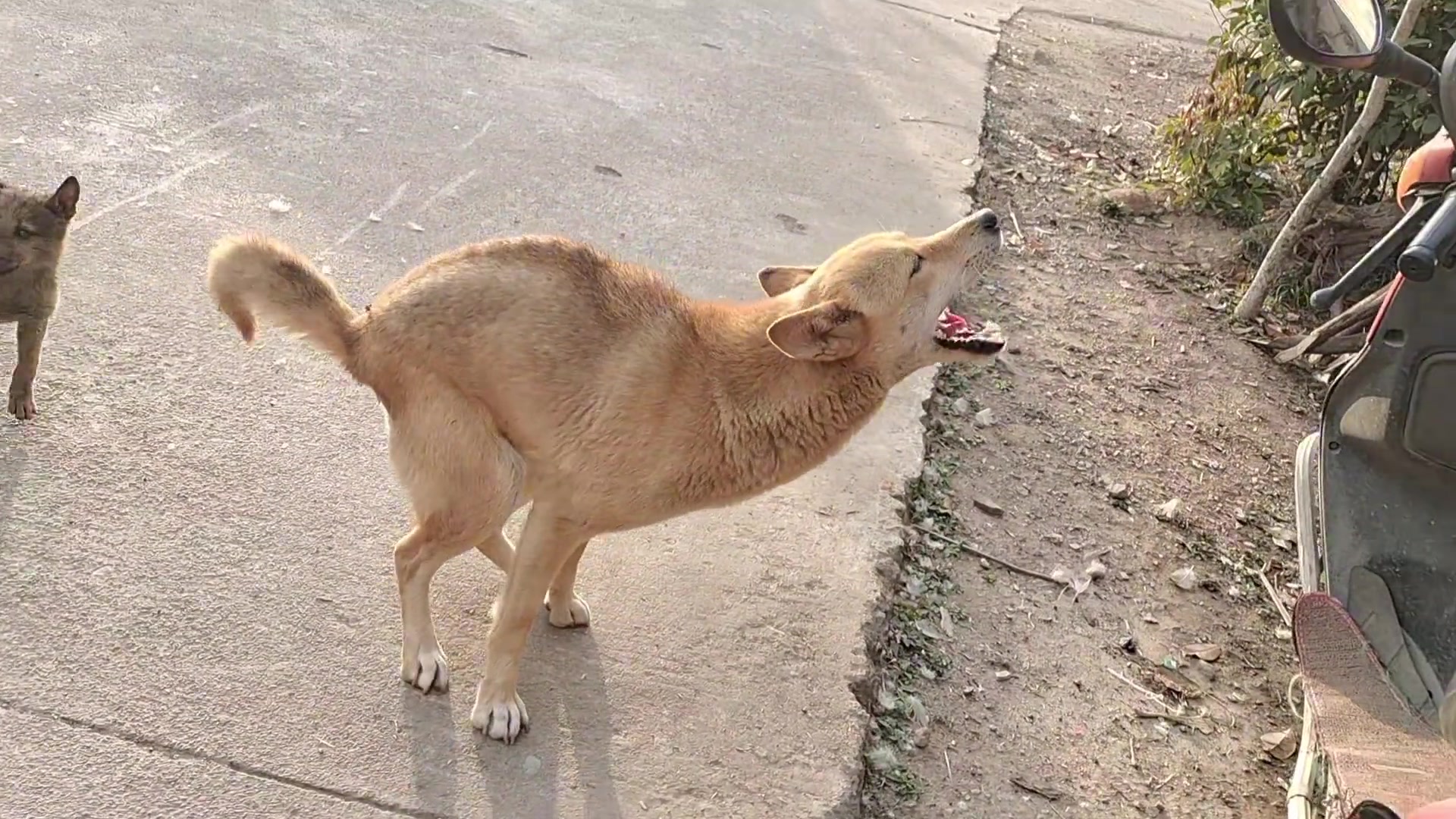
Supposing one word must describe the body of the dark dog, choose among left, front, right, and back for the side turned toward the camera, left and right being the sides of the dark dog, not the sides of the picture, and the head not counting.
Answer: front

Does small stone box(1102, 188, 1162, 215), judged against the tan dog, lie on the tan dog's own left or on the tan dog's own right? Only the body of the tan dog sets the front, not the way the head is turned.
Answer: on the tan dog's own left

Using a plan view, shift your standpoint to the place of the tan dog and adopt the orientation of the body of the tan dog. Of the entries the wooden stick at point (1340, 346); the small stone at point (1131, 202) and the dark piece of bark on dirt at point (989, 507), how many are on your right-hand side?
0

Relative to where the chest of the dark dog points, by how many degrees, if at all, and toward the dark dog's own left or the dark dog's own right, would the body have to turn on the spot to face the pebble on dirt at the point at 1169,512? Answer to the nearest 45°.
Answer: approximately 90° to the dark dog's own left

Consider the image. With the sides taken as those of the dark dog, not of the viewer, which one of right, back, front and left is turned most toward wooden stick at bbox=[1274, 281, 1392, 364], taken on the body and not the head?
left

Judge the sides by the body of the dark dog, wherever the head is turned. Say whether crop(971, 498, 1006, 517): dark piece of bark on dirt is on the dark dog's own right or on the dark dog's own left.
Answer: on the dark dog's own left

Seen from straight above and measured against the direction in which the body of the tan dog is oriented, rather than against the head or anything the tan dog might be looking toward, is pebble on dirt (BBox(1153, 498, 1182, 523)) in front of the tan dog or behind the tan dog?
in front

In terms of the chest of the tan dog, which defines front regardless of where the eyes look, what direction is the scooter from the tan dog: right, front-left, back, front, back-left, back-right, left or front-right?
front

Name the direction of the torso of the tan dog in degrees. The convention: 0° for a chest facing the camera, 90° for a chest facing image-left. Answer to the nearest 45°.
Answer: approximately 270°

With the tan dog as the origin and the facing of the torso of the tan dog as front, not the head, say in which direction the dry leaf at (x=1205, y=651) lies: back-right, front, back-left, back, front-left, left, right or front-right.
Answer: front

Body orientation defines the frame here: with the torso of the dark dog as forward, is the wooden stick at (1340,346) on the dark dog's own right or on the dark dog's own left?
on the dark dog's own left

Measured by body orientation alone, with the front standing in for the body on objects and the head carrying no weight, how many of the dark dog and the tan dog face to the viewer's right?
1

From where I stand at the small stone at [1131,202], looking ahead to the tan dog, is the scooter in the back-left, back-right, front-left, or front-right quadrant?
front-left

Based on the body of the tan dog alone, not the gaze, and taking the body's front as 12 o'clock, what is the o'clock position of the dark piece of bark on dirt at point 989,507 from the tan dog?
The dark piece of bark on dirt is roughly at 11 o'clock from the tan dog.

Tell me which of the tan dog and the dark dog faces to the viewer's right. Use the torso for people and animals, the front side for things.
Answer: the tan dog

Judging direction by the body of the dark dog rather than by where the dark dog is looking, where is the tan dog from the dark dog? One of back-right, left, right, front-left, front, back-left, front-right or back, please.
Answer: front-left

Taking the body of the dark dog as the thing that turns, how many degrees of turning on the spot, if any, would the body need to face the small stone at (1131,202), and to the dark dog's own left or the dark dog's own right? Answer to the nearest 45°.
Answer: approximately 90° to the dark dog's own left

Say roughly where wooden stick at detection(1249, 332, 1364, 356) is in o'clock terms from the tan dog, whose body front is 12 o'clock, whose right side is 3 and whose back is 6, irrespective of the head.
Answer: The wooden stick is roughly at 11 o'clock from the tan dog.
